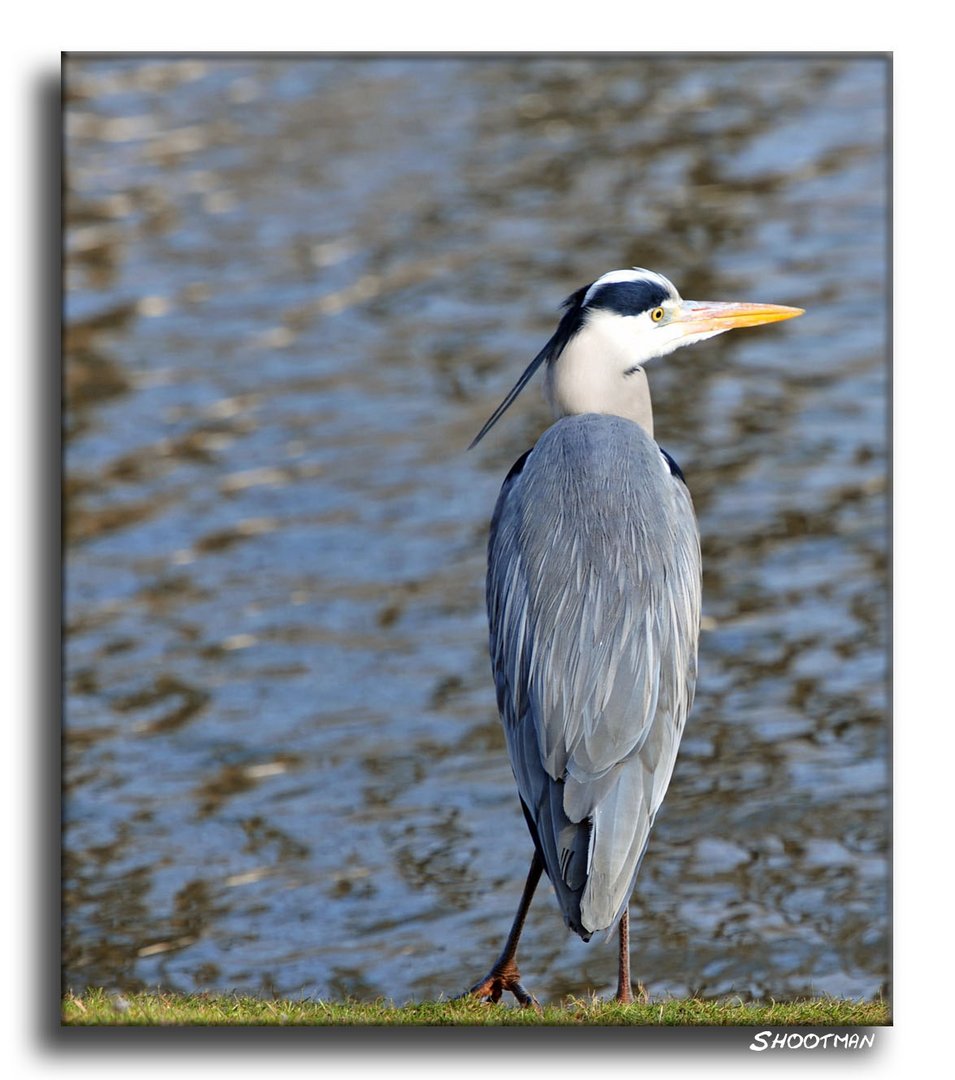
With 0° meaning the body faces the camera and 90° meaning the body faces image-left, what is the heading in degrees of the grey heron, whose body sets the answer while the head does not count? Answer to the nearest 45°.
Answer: approximately 180°
